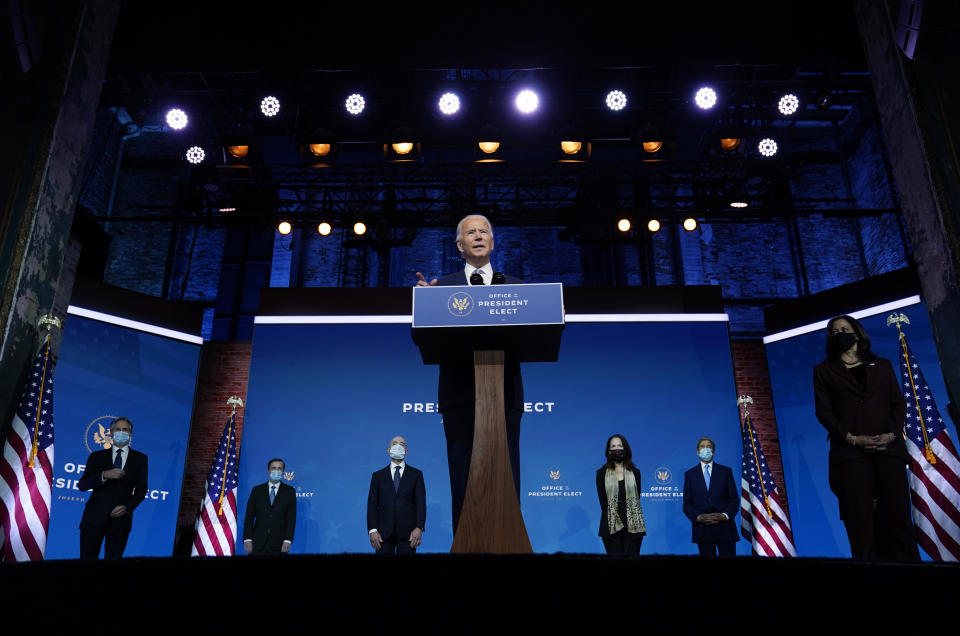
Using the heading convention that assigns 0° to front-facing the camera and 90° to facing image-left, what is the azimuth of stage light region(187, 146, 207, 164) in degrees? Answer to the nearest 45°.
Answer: approximately 0°

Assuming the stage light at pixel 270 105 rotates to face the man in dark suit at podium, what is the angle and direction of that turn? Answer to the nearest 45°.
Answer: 0° — it already faces them

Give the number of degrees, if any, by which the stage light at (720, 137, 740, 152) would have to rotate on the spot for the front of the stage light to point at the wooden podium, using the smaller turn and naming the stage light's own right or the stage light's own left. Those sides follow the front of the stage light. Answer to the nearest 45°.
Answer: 0° — it already faces it

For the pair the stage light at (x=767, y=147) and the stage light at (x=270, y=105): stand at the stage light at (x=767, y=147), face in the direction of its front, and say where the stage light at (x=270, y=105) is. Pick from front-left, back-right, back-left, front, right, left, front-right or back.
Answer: front-right

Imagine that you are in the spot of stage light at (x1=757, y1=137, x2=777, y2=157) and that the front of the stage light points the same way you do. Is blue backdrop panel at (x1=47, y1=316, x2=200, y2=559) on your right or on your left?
on your right

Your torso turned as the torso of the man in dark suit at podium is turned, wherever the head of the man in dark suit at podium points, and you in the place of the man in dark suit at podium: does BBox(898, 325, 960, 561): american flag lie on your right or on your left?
on your left

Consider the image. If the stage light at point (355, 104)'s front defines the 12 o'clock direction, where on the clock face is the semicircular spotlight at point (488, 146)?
The semicircular spotlight is roughly at 9 o'clock from the stage light.

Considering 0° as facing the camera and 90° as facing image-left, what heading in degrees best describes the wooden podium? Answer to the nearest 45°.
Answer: approximately 0°
